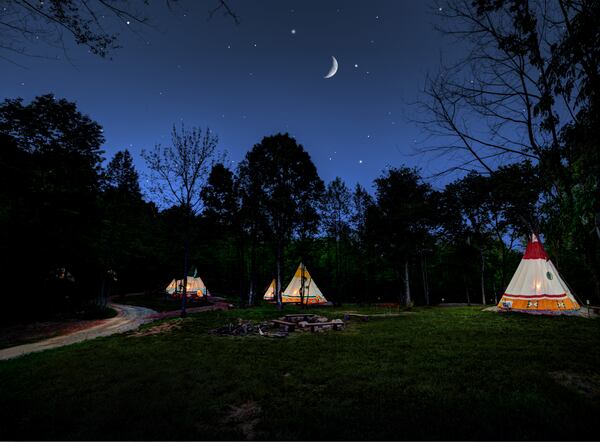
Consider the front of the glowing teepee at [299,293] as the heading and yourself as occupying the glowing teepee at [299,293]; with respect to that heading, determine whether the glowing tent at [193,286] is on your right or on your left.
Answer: on your right

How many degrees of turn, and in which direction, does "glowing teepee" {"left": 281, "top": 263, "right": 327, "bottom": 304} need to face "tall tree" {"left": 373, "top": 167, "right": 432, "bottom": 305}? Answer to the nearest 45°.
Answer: approximately 90° to its left

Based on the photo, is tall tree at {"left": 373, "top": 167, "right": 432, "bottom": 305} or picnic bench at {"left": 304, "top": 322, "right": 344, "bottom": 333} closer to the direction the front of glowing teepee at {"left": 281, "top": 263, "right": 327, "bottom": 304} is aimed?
the picnic bench

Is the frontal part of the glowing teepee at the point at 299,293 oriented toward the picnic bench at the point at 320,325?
yes

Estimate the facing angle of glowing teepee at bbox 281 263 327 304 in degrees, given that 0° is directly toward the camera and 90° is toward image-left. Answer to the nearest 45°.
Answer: approximately 0°

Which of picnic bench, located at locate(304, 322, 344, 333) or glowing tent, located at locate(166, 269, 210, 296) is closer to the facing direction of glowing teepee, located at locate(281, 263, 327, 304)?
the picnic bench

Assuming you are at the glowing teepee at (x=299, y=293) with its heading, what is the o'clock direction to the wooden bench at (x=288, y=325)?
The wooden bench is roughly at 12 o'clock from the glowing teepee.

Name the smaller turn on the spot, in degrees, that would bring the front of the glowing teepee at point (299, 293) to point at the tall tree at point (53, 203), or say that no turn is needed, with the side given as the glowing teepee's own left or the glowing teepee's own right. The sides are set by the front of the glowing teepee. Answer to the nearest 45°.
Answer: approximately 45° to the glowing teepee's own right
